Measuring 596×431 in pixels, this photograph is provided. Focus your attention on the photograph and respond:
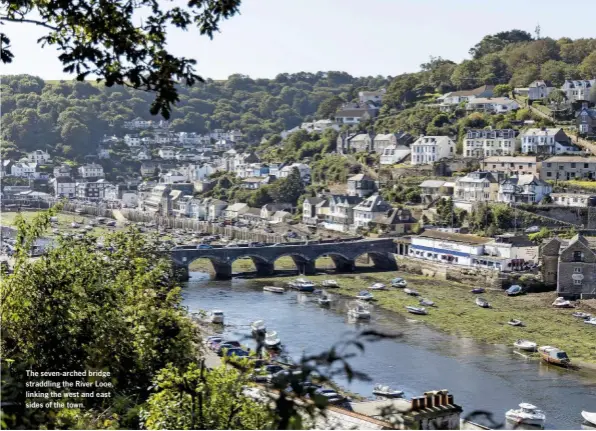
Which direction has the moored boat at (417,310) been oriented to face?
to the viewer's left

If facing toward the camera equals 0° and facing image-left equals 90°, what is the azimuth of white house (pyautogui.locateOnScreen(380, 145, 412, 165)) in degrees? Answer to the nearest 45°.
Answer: approximately 45°

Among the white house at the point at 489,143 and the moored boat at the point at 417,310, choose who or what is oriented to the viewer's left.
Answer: the moored boat

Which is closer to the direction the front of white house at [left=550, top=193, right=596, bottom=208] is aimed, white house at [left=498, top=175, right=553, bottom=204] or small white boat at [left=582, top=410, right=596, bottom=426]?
the small white boat

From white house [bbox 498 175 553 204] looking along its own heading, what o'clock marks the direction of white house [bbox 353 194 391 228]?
white house [bbox 353 194 391 228] is roughly at 2 o'clock from white house [bbox 498 175 553 204].

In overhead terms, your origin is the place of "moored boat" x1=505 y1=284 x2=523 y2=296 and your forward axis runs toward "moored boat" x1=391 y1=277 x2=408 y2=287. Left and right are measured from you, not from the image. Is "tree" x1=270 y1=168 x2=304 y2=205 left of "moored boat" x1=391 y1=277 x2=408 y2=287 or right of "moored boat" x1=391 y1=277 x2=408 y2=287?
right

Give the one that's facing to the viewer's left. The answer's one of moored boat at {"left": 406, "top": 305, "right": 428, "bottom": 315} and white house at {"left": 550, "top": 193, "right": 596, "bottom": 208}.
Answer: the moored boat

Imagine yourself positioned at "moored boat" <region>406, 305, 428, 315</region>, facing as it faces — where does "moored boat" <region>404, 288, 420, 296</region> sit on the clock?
"moored boat" <region>404, 288, 420, 296</region> is roughly at 3 o'clock from "moored boat" <region>406, 305, 428, 315</region>.
